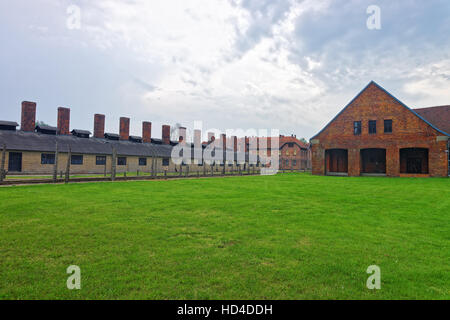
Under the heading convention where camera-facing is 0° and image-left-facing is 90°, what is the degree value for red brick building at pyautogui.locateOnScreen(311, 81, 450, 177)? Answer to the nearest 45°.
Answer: approximately 0°
